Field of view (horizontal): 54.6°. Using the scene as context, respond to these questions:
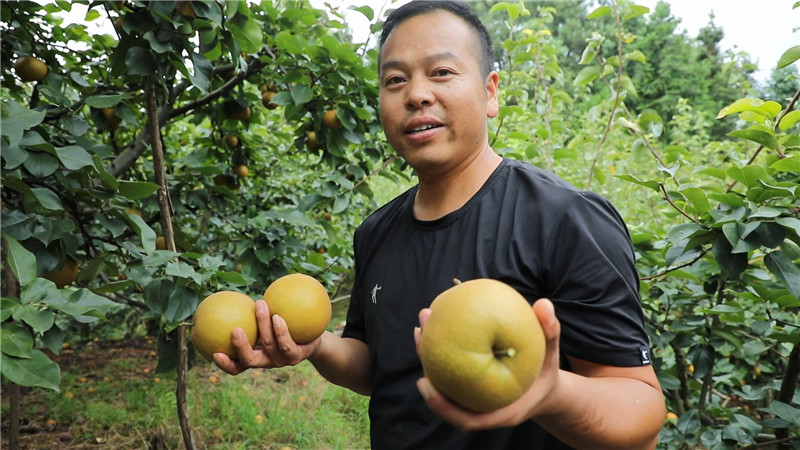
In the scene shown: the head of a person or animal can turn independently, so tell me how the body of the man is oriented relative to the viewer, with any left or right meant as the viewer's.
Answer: facing the viewer and to the left of the viewer

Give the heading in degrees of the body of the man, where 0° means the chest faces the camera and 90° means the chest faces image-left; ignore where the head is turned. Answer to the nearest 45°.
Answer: approximately 45°
